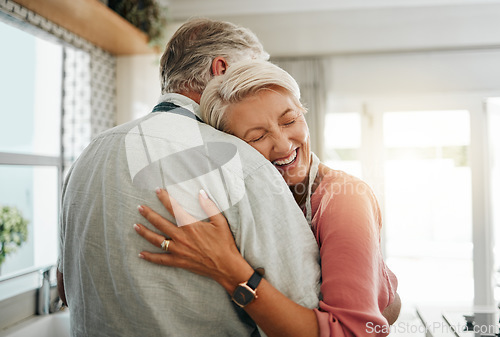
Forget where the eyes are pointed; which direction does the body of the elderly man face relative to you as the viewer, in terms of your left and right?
facing away from the viewer and to the right of the viewer

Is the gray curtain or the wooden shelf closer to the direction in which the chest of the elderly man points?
the gray curtain

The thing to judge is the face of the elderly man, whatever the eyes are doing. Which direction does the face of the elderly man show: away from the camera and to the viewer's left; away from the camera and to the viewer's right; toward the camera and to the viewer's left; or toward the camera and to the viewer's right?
away from the camera and to the viewer's right

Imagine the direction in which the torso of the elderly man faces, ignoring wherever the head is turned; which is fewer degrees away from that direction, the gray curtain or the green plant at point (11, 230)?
the gray curtain

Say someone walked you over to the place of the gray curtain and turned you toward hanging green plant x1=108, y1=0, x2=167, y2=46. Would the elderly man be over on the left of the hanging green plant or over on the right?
left

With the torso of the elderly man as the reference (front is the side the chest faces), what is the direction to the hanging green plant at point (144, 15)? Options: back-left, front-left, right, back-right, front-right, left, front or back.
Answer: front-left

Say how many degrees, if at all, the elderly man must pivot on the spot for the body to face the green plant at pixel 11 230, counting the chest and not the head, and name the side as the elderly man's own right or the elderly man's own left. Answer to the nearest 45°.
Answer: approximately 90° to the elderly man's own left

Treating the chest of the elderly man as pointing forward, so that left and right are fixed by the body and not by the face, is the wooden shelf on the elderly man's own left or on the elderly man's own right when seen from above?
on the elderly man's own left
